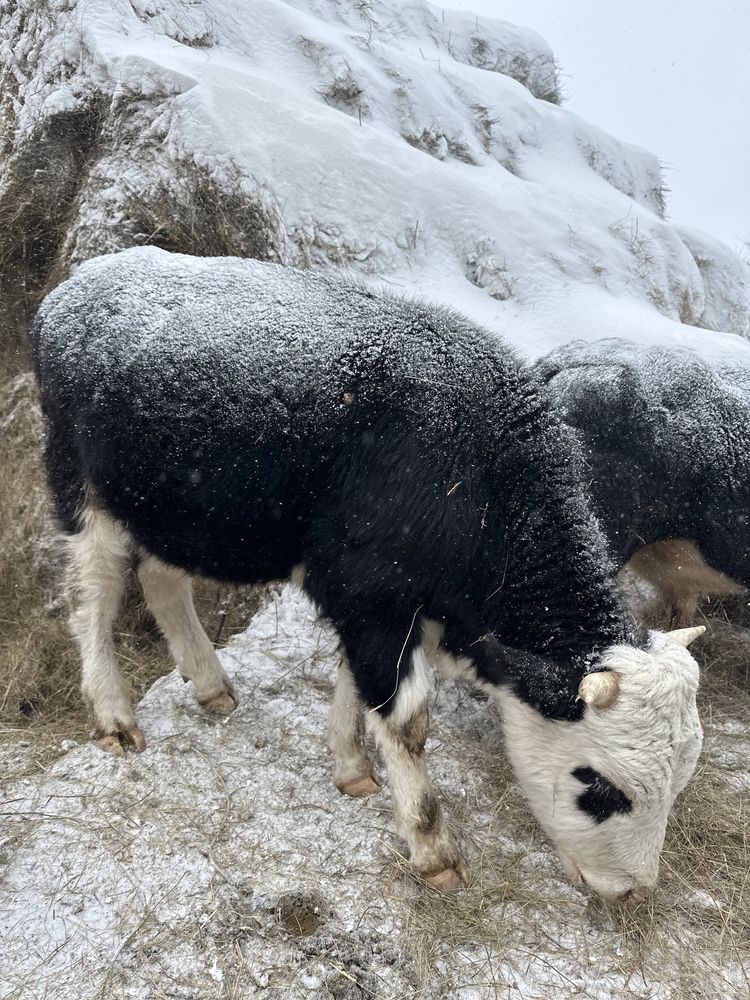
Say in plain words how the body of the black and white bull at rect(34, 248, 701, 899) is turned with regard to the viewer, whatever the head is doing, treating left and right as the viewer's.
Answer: facing the viewer and to the right of the viewer

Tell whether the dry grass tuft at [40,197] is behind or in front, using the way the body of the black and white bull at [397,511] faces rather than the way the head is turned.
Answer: behind

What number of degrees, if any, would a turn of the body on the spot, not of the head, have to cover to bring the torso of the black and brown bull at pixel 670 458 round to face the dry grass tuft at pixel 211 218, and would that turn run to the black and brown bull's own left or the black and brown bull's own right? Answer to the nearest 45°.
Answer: approximately 180°

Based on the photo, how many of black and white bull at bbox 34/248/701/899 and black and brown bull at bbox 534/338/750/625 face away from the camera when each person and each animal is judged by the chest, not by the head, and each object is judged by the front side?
0

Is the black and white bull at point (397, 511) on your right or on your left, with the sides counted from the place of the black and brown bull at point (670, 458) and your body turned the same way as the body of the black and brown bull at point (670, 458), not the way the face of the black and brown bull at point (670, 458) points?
on your right

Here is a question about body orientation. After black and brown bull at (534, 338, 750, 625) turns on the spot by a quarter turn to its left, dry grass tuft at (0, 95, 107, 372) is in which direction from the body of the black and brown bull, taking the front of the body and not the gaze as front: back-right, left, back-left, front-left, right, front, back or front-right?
left

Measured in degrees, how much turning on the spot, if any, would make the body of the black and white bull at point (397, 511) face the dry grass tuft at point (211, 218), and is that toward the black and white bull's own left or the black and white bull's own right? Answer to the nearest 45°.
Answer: approximately 180°

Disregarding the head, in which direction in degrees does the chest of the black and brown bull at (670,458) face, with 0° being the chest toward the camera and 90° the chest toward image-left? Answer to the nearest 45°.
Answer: approximately 270°

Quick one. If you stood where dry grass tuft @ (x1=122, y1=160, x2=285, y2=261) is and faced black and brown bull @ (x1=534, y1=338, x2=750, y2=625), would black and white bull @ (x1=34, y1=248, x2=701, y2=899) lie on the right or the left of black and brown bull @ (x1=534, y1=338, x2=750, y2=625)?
right

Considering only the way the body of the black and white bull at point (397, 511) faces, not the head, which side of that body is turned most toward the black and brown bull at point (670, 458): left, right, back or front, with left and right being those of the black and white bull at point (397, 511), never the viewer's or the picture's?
left
